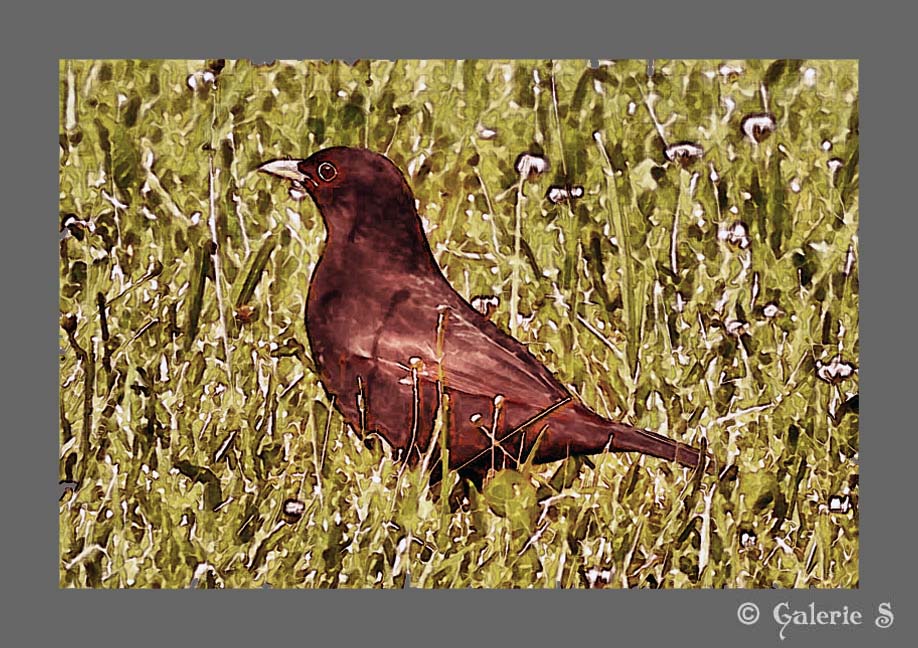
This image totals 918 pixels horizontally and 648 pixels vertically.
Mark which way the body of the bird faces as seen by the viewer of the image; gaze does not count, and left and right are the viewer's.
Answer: facing to the left of the viewer
